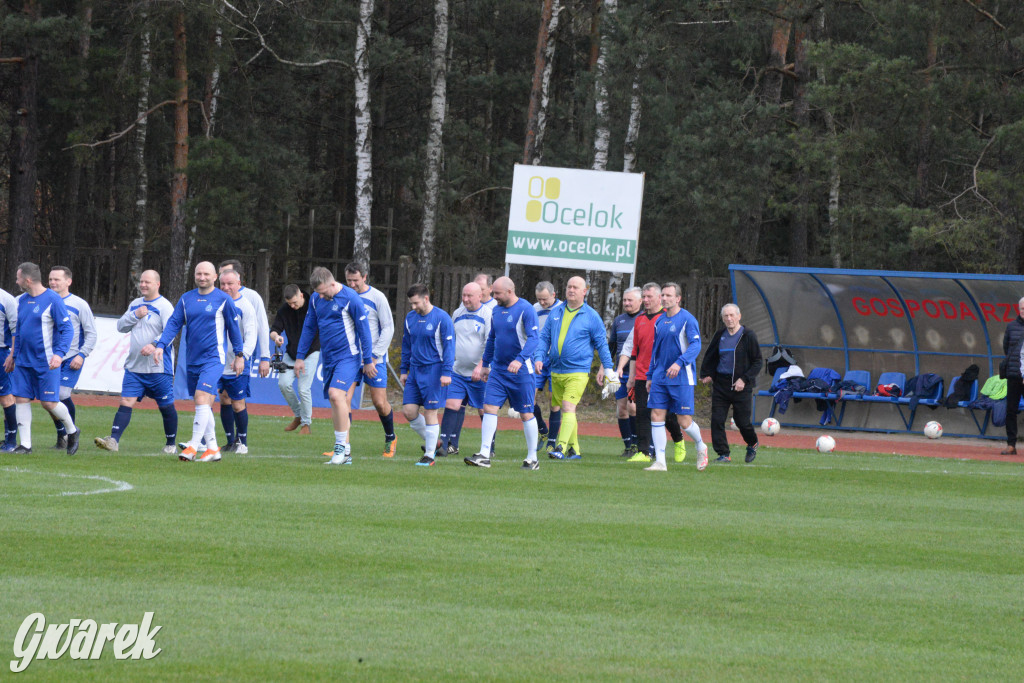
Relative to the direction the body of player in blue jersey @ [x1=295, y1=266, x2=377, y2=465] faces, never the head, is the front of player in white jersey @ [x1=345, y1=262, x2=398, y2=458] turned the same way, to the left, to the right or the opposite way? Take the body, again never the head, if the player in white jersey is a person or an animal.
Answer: the same way

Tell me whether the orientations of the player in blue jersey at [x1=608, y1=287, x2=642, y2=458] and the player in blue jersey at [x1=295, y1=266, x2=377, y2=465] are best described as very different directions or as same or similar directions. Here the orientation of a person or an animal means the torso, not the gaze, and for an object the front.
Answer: same or similar directions

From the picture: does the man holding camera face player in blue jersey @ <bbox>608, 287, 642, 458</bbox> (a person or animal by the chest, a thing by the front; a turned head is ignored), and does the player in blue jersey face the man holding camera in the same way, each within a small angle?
no

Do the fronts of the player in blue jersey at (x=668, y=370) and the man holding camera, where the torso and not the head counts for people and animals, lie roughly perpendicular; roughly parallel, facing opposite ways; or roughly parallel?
roughly parallel

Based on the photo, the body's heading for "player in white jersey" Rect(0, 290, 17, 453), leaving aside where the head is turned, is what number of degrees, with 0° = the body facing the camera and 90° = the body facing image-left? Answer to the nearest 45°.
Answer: approximately 45°

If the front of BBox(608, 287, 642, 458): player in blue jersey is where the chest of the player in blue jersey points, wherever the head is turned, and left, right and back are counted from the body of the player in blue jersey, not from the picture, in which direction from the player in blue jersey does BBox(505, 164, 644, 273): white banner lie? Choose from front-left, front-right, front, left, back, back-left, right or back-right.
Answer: back-right

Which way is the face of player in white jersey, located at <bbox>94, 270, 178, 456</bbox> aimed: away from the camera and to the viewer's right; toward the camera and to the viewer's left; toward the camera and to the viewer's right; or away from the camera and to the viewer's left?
toward the camera and to the viewer's left

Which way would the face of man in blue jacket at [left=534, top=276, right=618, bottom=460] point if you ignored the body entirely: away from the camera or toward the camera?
toward the camera

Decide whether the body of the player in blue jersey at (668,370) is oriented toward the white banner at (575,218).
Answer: no

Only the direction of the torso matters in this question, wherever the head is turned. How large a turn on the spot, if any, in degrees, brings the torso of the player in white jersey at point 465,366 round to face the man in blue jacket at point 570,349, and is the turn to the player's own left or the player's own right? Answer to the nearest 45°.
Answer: approximately 135° to the player's own left

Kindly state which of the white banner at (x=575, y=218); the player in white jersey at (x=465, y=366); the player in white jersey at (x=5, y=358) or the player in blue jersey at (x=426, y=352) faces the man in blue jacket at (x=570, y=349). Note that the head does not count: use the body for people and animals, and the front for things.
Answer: the white banner

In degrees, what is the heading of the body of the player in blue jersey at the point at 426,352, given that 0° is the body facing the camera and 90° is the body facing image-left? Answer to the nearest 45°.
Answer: approximately 45°

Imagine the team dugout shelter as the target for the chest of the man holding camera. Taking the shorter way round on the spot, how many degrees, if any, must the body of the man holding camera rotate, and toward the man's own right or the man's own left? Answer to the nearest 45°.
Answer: approximately 135° to the man's own left

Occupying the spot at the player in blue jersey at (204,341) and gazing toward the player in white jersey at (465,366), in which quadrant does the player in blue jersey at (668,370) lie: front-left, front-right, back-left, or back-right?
front-right

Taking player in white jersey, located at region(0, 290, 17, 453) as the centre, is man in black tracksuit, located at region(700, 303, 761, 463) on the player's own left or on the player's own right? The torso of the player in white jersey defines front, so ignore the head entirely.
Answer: on the player's own left

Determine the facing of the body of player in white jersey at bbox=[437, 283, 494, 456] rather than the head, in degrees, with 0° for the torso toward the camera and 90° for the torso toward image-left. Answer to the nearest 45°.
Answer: approximately 45°

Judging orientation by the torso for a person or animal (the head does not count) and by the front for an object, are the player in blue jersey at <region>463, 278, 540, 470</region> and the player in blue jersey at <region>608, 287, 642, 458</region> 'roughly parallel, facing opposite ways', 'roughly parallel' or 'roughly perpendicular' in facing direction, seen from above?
roughly parallel

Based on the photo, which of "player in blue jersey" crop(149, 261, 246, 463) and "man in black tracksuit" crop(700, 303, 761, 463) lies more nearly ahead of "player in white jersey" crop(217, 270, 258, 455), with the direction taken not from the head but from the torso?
the player in blue jersey

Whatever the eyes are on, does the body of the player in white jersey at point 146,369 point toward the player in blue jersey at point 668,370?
no

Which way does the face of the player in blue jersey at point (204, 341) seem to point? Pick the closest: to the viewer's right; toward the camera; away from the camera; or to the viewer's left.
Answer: toward the camera

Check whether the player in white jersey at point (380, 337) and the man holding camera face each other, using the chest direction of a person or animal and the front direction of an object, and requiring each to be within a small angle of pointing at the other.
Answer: no

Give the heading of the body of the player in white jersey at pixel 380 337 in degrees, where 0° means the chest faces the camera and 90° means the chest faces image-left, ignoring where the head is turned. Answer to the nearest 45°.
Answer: approximately 45°

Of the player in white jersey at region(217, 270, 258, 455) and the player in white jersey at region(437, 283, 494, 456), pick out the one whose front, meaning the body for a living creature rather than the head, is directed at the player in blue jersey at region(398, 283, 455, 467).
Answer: the player in white jersey at region(437, 283, 494, 456)
